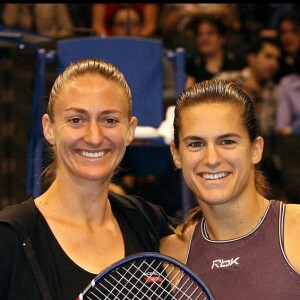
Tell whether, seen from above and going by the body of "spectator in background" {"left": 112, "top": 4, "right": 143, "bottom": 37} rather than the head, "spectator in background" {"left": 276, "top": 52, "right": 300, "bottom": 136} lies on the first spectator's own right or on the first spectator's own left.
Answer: on the first spectator's own left

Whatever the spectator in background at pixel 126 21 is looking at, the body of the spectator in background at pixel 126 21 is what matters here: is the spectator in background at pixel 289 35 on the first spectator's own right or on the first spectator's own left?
on the first spectator's own left

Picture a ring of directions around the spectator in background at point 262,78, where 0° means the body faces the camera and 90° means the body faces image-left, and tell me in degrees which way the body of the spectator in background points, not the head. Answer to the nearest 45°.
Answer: approximately 315°

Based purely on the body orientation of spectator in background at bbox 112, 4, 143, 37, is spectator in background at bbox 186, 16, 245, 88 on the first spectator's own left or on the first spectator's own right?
on the first spectator's own left

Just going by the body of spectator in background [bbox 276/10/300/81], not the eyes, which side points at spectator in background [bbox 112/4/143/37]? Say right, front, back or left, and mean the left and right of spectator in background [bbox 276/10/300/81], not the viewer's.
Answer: right

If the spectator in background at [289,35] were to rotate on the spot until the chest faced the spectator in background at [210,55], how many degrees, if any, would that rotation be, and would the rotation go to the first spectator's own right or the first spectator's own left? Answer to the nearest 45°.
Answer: approximately 45° to the first spectator's own right

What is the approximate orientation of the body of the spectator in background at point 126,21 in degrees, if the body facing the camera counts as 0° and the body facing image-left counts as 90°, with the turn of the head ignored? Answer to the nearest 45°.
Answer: approximately 0°

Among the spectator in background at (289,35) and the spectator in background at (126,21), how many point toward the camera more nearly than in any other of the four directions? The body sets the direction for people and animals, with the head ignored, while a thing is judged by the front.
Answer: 2

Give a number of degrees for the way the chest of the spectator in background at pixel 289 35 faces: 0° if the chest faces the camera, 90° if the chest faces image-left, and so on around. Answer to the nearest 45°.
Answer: approximately 0°

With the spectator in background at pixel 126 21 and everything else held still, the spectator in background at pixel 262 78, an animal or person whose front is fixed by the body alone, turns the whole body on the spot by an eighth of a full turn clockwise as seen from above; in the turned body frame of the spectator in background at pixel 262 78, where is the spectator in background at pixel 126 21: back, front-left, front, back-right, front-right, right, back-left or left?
right
